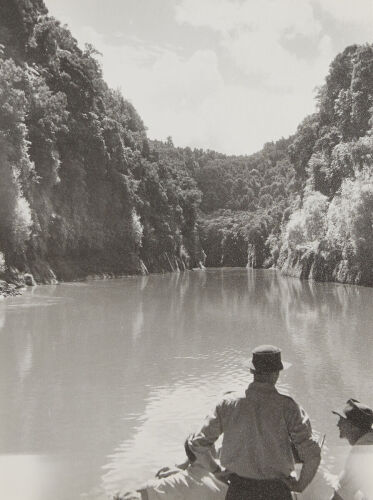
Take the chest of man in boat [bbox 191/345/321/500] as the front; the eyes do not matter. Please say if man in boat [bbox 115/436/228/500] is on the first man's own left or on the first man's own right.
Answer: on the first man's own left

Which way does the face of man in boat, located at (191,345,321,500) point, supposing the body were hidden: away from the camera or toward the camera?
away from the camera

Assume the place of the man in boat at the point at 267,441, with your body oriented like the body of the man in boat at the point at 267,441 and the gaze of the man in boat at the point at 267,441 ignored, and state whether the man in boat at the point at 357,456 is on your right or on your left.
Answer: on your right

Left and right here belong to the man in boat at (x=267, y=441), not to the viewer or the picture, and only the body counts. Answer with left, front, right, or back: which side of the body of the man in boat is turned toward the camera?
back
